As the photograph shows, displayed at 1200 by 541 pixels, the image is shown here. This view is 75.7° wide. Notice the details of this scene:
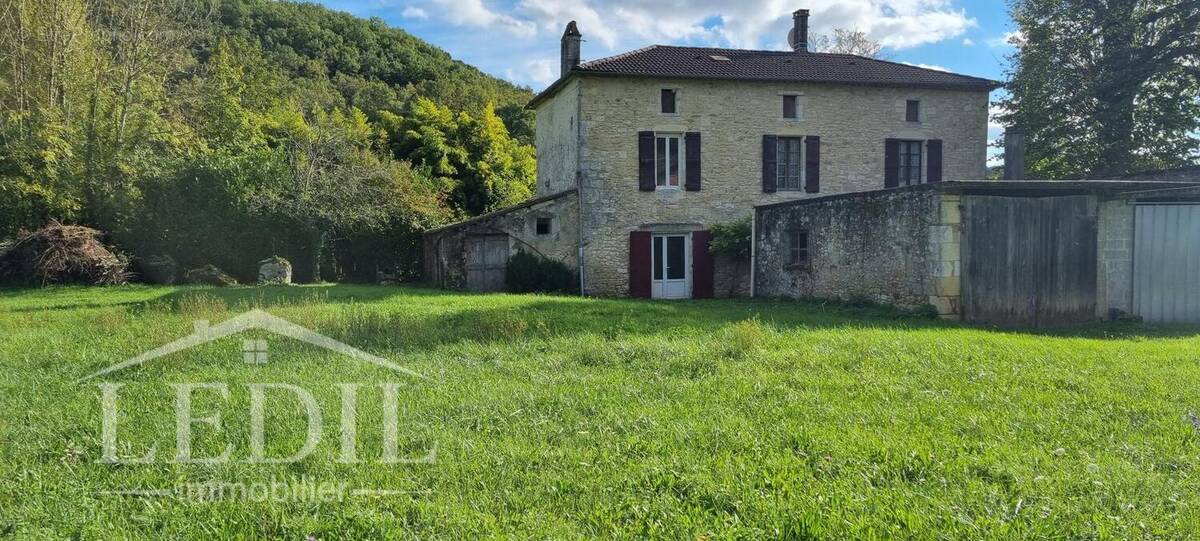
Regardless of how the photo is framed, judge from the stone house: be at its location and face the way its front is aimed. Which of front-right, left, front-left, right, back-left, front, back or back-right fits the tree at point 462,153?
back-right

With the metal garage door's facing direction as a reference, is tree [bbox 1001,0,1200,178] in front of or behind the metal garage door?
behind

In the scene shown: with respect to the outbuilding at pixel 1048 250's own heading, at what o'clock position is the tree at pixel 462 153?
The tree is roughly at 4 o'clock from the outbuilding.

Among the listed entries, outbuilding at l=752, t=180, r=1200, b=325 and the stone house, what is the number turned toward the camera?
2

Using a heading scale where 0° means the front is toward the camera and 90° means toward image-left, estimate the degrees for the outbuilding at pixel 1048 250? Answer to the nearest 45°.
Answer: approximately 0°

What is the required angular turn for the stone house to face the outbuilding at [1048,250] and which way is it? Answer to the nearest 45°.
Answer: approximately 45° to its left

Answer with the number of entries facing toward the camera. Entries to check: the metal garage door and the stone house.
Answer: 2

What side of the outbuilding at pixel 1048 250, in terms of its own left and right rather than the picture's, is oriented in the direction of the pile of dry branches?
right
